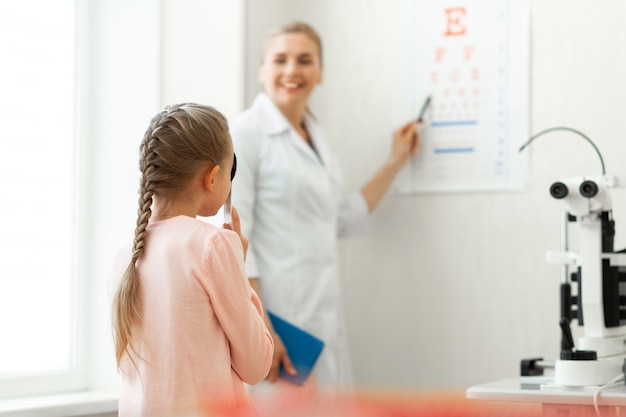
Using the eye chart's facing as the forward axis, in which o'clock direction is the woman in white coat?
The woman in white coat is roughly at 2 o'clock from the eye chart.

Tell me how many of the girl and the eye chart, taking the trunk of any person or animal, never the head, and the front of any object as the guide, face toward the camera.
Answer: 1

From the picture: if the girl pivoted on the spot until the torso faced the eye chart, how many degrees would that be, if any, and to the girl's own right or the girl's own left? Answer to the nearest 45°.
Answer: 0° — they already face it

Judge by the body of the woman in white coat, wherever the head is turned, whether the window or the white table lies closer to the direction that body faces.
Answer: the white table

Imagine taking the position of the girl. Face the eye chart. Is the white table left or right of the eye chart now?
right

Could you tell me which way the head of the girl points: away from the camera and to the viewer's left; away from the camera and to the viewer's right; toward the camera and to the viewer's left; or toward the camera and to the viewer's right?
away from the camera and to the viewer's right

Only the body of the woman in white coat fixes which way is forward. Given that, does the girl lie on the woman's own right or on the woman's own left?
on the woman's own right

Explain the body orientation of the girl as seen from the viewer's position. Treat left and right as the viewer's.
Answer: facing away from the viewer and to the right of the viewer

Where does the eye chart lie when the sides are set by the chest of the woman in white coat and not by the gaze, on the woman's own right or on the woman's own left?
on the woman's own left

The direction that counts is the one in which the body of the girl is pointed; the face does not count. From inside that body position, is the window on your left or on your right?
on your left

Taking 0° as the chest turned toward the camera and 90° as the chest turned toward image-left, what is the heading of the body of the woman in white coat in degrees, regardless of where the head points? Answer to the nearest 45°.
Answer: approximately 315°

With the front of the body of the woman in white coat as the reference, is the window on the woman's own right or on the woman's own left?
on the woman's own right
